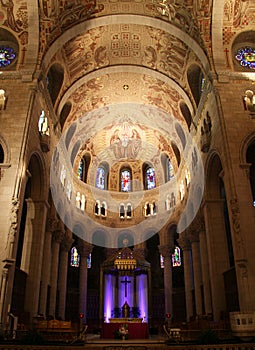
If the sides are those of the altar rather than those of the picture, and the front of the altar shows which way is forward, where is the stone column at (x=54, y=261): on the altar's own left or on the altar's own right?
on the altar's own right

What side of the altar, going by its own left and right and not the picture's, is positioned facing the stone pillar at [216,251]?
left

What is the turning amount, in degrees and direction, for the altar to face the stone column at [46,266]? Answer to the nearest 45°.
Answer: approximately 90° to its right

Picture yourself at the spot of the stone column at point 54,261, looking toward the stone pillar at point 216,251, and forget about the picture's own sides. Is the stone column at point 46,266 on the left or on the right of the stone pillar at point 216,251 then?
right

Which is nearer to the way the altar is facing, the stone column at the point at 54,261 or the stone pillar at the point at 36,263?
the stone pillar

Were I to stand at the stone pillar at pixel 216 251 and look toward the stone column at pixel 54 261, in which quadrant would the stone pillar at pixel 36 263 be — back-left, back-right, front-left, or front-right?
front-left

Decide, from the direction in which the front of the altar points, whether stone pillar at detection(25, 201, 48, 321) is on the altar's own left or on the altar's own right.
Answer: on the altar's own right

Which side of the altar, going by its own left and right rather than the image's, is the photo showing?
front
